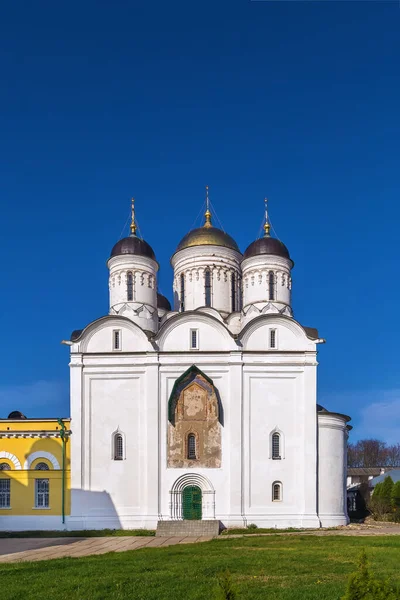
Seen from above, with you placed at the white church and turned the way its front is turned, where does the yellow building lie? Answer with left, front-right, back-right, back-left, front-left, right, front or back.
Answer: right

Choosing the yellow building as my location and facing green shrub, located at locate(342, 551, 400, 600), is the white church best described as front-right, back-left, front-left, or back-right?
front-left

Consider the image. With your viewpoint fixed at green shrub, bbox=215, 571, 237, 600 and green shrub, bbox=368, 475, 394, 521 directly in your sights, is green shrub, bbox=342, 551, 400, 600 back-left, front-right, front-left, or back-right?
front-right

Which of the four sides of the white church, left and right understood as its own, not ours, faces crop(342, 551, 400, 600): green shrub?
front

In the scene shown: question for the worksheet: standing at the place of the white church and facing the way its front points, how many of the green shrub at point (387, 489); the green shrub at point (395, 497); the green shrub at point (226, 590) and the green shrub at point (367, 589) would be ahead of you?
2

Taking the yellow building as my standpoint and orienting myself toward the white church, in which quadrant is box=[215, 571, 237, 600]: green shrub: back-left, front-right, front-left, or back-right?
front-right

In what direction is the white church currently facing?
toward the camera

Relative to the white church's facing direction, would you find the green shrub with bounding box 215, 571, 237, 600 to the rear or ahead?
ahead

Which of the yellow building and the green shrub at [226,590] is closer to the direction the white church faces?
the green shrub
